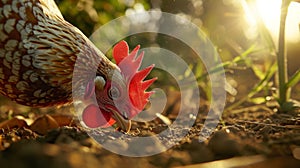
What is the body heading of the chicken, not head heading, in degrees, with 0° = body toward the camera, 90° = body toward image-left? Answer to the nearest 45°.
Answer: approximately 270°

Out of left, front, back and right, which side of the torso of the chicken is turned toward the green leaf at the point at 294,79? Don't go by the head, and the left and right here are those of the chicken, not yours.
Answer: front
